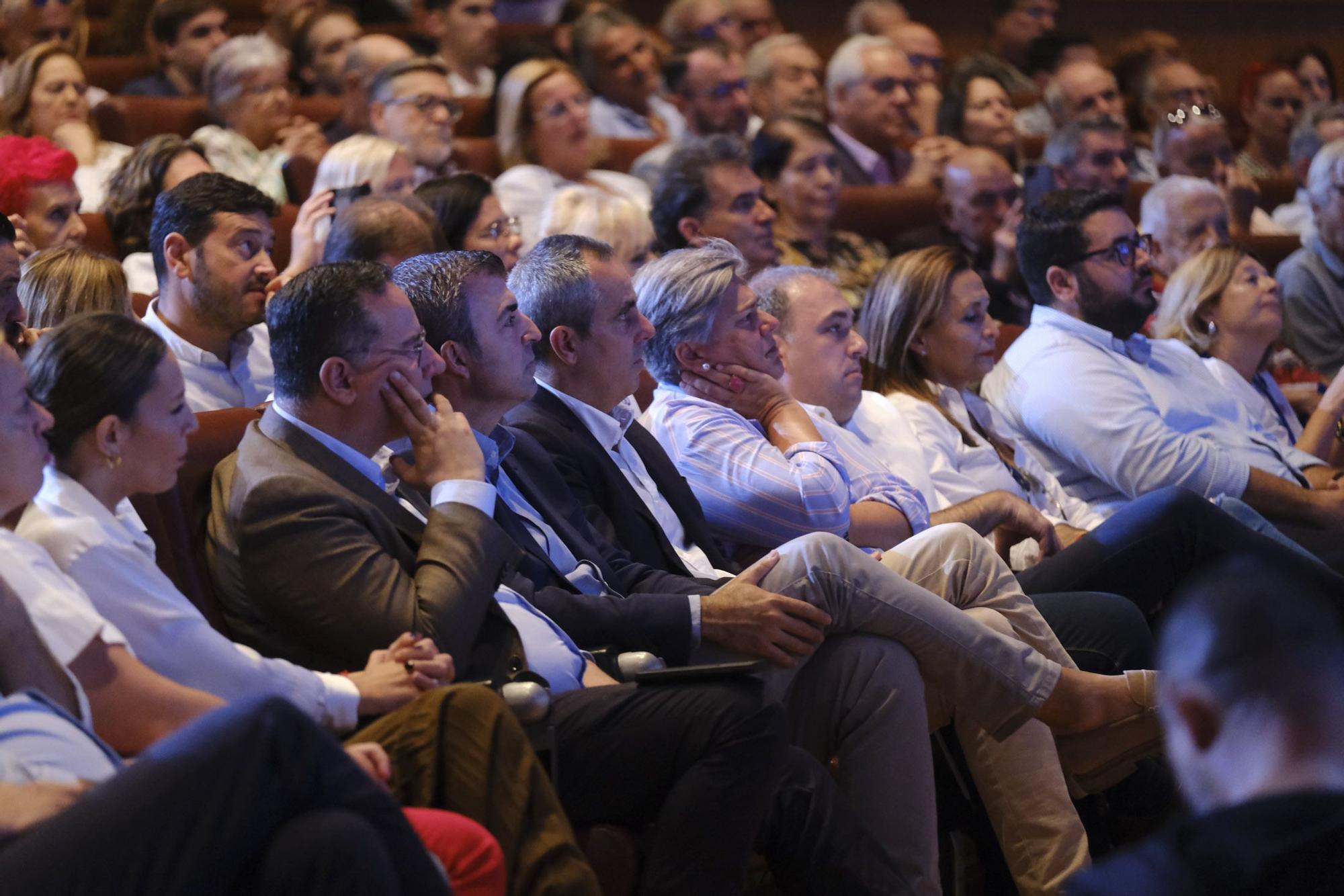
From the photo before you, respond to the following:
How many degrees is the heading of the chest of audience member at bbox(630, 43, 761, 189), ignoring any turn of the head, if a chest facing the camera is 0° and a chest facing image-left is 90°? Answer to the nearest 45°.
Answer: approximately 315°

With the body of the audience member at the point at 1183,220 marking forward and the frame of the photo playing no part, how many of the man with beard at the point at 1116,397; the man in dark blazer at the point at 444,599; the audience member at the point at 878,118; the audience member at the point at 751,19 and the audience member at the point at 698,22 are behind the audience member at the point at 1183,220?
3

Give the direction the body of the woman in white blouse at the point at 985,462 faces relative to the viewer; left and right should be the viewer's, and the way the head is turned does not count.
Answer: facing to the right of the viewer

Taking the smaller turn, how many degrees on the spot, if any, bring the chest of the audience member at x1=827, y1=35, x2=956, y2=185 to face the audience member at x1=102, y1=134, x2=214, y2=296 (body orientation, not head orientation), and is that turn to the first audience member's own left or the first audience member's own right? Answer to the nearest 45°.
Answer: approximately 90° to the first audience member's own right

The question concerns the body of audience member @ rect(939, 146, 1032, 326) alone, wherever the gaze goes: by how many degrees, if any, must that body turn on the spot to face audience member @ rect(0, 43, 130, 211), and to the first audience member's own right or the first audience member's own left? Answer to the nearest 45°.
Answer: approximately 135° to the first audience member's own right

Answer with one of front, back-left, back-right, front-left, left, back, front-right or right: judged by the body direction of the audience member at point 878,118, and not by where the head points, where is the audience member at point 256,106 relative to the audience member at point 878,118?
right

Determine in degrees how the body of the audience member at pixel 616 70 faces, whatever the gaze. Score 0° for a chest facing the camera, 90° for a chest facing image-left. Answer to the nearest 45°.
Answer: approximately 315°

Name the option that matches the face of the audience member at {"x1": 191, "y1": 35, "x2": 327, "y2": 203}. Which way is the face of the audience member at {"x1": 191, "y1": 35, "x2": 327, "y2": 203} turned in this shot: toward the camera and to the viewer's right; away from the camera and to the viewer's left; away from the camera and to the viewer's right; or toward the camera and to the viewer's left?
toward the camera and to the viewer's right

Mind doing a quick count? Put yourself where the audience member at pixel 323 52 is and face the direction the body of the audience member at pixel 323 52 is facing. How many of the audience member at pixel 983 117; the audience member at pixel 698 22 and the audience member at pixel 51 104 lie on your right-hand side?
1

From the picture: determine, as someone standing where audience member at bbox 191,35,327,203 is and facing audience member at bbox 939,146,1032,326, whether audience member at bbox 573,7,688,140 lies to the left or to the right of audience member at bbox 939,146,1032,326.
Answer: left

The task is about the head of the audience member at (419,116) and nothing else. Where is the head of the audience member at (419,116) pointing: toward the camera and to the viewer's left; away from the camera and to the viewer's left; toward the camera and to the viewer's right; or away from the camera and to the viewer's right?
toward the camera and to the viewer's right

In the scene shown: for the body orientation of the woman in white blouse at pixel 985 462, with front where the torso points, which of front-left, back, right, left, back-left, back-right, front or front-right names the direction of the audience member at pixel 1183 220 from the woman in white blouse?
left
